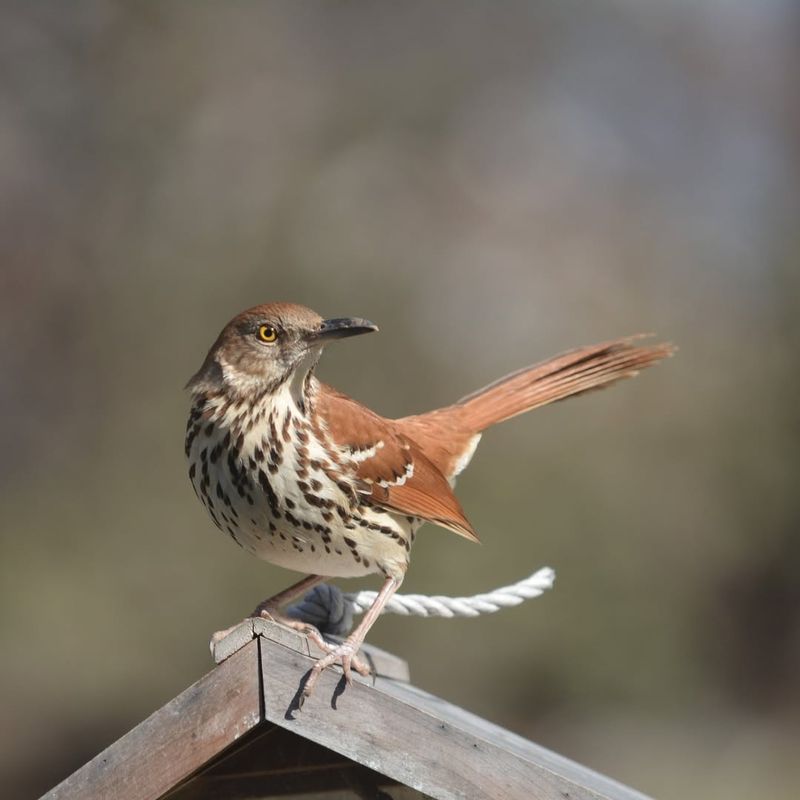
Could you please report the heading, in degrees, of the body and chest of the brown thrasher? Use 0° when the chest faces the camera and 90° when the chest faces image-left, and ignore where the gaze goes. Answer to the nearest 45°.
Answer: approximately 45°
